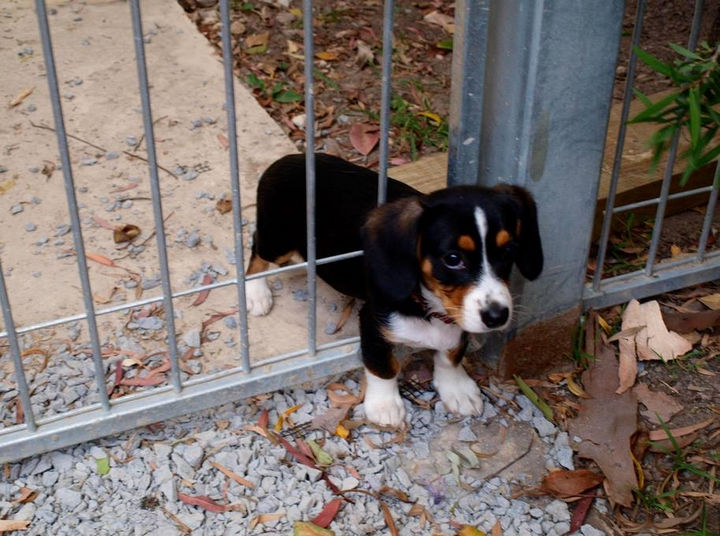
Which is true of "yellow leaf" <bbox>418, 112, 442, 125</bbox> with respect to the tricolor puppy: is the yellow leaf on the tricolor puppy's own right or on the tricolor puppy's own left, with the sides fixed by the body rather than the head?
on the tricolor puppy's own left

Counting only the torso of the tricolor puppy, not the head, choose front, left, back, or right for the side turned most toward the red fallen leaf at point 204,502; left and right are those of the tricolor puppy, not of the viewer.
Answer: right

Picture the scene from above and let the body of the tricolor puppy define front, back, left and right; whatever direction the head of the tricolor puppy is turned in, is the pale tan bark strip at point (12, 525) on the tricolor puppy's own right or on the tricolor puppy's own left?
on the tricolor puppy's own right

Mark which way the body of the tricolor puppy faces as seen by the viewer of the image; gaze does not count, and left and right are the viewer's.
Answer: facing the viewer and to the right of the viewer

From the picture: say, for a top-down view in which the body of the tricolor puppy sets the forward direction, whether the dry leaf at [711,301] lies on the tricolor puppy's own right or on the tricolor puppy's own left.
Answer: on the tricolor puppy's own left

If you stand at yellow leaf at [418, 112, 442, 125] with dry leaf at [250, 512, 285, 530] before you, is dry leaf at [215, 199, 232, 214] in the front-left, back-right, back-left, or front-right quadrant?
front-right

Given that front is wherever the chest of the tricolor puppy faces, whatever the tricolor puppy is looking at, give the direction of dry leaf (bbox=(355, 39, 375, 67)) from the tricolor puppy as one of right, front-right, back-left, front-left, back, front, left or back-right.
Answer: back-left

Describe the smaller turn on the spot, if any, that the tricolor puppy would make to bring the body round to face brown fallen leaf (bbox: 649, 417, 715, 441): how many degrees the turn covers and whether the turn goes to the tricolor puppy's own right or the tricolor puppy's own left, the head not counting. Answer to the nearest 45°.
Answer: approximately 45° to the tricolor puppy's own left

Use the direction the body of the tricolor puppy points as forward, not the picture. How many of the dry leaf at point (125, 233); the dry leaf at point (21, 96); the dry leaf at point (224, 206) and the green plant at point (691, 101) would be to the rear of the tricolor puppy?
3

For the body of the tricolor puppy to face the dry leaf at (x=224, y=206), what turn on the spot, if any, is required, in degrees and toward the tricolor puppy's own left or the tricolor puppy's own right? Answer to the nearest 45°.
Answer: approximately 180°

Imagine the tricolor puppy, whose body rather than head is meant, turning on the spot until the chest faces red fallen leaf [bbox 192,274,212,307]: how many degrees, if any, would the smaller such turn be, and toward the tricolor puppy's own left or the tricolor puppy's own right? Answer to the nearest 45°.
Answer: approximately 180°

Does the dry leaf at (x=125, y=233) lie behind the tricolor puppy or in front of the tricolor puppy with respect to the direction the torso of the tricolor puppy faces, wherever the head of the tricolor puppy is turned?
behind

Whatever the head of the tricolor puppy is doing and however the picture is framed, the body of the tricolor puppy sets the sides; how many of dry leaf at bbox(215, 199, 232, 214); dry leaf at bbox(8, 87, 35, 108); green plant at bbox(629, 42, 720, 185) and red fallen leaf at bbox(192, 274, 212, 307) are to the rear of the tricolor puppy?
3

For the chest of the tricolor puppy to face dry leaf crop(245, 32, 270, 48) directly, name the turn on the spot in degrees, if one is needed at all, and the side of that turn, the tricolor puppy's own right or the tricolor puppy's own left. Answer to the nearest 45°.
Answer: approximately 135° to the tricolor puppy's own left

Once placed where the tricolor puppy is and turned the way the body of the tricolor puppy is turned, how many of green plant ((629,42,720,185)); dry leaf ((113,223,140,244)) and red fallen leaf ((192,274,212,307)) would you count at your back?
2

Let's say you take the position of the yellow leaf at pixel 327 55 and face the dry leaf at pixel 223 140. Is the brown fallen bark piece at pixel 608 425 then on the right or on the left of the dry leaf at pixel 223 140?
left
